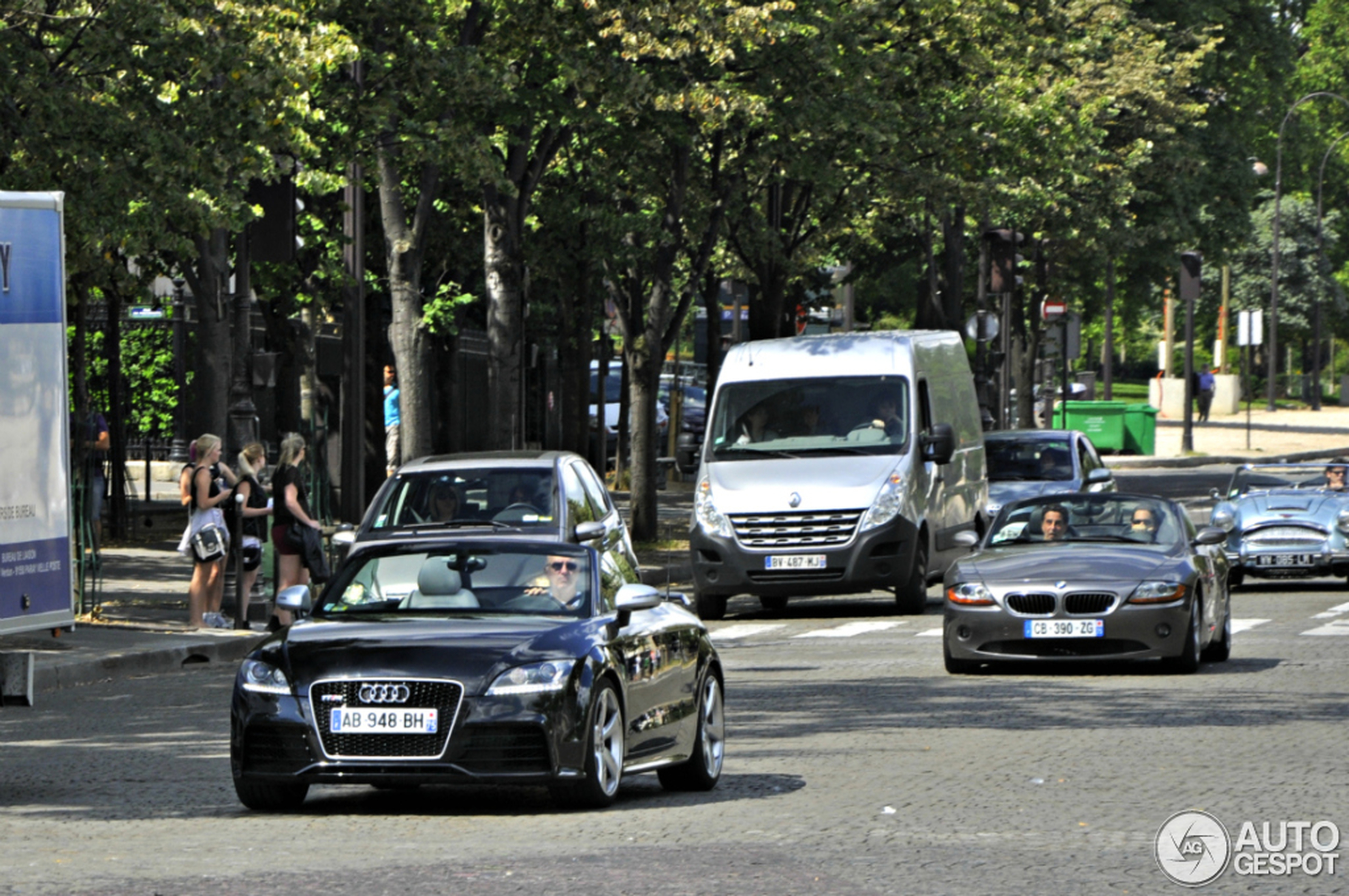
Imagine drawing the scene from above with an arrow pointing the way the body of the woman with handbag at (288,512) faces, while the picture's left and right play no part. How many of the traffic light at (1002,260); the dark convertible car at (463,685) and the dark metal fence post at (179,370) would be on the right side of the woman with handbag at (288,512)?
1

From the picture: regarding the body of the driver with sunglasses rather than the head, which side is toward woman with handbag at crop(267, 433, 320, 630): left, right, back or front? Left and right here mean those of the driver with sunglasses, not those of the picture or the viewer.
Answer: back

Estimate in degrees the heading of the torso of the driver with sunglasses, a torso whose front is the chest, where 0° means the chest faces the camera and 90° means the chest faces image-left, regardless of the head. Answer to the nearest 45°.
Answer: approximately 0°

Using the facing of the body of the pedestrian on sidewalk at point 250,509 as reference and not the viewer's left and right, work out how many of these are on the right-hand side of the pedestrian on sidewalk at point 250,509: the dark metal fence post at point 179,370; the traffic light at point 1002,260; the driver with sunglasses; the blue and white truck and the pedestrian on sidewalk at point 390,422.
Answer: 2
